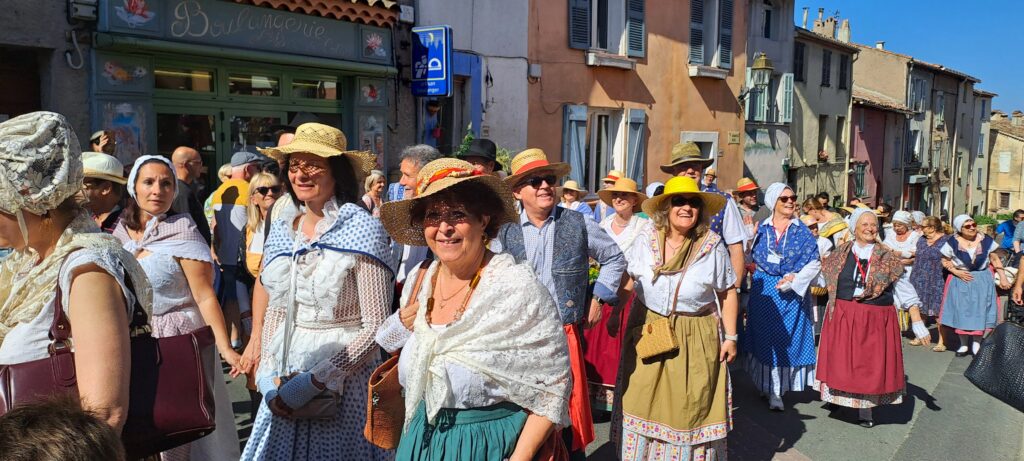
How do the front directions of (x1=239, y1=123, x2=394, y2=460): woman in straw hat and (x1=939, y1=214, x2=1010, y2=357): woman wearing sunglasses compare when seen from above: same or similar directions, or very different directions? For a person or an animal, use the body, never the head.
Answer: same or similar directions

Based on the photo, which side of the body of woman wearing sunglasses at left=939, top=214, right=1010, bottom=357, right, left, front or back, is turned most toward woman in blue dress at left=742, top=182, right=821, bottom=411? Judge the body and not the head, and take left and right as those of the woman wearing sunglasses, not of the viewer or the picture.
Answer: front

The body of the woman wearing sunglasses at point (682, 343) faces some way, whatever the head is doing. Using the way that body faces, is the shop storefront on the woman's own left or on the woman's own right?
on the woman's own right

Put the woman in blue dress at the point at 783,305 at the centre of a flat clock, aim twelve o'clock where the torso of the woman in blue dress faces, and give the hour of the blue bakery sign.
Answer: The blue bakery sign is roughly at 4 o'clock from the woman in blue dress.

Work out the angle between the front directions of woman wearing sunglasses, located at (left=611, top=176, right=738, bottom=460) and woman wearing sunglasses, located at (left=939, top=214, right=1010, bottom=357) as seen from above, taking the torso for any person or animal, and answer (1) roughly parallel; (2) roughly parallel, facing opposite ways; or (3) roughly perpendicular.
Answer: roughly parallel

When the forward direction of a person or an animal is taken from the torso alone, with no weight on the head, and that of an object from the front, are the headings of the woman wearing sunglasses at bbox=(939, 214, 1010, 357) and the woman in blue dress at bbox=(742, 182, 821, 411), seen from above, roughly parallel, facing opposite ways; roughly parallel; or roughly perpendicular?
roughly parallel

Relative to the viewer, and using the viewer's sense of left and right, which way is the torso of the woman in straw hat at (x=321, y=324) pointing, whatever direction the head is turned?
facing the viewer and to the left of the viewer

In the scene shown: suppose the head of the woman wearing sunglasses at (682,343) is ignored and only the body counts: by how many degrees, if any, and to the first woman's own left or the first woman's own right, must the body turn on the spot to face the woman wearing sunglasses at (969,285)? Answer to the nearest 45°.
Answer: approximately 135° to the first woman's own left

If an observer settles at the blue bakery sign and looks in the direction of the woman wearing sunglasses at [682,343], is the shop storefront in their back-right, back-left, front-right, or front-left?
front-right

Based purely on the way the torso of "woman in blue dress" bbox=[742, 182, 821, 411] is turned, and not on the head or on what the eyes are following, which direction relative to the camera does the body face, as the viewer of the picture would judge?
toward the camera

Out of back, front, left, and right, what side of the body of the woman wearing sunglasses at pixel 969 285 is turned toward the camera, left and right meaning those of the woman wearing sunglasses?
front

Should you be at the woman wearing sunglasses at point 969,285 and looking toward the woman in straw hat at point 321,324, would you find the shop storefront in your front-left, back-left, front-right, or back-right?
front-right
